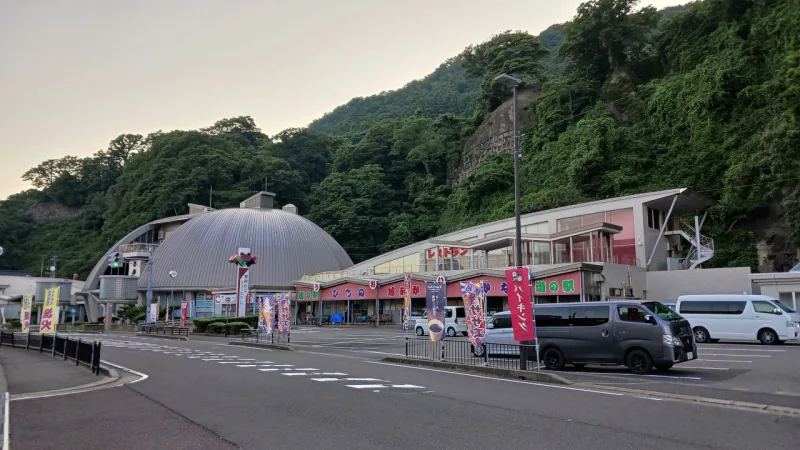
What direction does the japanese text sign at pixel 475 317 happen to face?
toward the camera

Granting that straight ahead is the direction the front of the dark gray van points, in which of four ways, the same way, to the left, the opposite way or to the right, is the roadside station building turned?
to the right

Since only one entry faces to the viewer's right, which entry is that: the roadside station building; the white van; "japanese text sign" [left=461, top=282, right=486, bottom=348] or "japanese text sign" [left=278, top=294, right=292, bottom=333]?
the white van

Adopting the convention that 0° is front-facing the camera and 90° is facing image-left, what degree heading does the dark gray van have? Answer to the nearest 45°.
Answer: approximately 315°

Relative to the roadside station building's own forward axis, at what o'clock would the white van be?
The white van is roughly at 10 o'clock from the roadside station building.

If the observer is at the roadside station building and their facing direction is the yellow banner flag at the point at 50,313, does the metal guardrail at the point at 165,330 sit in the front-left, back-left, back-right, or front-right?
front-right

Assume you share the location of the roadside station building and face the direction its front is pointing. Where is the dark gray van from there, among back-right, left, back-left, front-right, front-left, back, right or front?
front-left

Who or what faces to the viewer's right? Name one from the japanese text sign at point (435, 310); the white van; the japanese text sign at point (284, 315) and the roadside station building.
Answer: the white van

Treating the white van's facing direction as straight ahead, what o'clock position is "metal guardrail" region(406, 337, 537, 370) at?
The metal guardrail is roughly at 4 o'clock from the white van.

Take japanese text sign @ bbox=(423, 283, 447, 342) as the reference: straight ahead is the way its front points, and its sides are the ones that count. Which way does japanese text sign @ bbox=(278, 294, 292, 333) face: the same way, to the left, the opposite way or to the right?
the same way

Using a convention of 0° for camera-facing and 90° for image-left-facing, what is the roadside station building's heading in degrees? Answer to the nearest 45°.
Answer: approximately 45°

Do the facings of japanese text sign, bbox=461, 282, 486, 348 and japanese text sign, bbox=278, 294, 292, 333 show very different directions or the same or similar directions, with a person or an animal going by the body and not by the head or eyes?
same or similar directions

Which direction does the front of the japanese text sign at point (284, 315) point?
toward the camera

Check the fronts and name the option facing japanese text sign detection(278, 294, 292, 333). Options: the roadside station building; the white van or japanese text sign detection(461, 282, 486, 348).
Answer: the roadside station building

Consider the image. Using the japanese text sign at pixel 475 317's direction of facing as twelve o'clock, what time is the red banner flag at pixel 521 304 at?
The red banner flag is roughly at 11 o'clock from the japanese text sign.

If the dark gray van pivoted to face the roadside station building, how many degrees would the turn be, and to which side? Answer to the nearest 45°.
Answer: approximately 135° to its left

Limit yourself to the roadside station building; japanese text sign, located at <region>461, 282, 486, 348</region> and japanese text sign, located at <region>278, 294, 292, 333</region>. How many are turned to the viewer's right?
0
